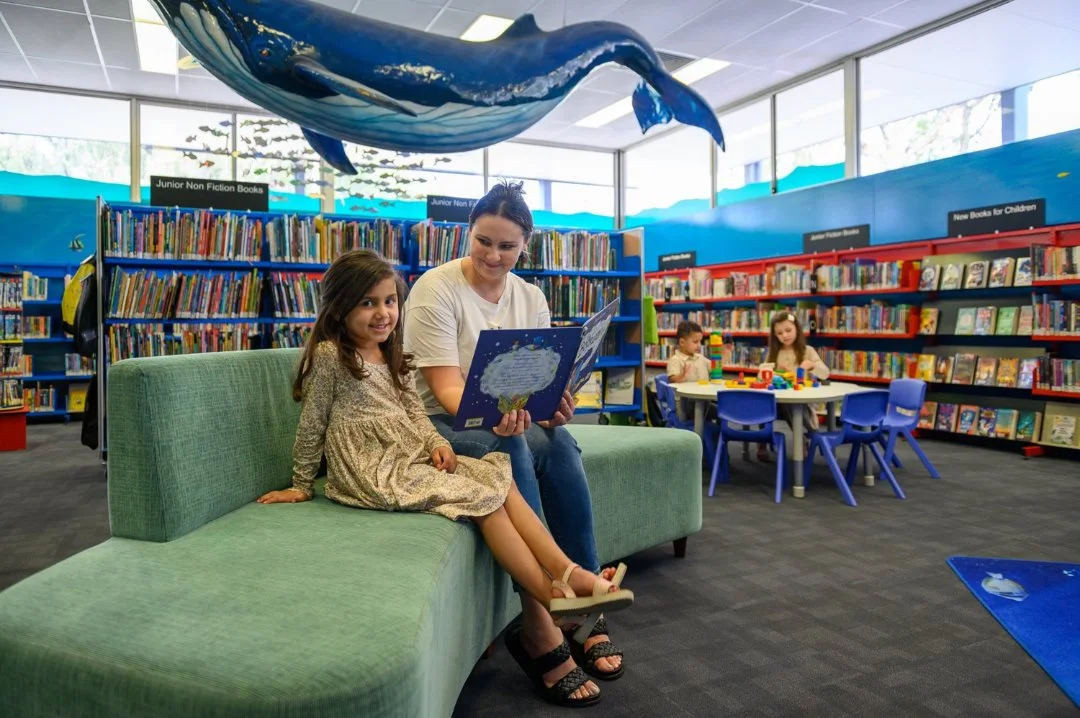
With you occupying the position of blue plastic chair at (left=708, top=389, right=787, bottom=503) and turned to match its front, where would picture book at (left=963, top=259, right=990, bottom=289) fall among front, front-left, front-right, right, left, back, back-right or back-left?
front-right

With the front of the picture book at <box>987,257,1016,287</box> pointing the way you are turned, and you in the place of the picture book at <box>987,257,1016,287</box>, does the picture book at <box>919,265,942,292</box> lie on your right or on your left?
on your right

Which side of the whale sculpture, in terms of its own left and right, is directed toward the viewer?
left

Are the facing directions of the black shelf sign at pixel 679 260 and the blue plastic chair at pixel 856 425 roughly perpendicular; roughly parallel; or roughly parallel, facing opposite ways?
roughly perpendicular

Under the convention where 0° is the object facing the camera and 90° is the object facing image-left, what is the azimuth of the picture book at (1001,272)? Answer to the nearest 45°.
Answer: approximately 45°

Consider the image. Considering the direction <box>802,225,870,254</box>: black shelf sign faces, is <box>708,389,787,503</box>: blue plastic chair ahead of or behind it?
ahead

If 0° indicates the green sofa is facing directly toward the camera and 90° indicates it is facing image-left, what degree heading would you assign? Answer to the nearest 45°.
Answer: approximately 315°

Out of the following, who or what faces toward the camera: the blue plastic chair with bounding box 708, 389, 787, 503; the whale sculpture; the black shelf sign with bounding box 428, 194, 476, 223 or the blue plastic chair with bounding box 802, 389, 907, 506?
the black shelf sign

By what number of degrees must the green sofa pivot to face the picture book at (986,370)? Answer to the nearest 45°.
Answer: approximately 90° to its left

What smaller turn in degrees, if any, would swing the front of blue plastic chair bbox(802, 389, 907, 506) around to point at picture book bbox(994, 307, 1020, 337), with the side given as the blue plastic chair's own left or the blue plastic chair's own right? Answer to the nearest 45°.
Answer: approximately 90° to the blue plastic chair's own right
